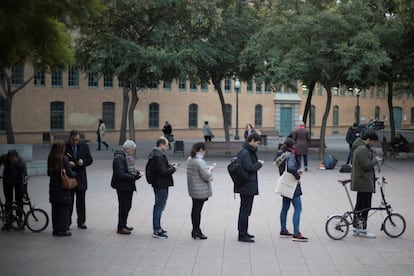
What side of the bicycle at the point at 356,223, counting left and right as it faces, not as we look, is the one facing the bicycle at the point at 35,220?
back

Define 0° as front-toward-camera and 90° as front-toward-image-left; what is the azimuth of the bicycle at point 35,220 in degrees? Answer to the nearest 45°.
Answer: approximately 270°
